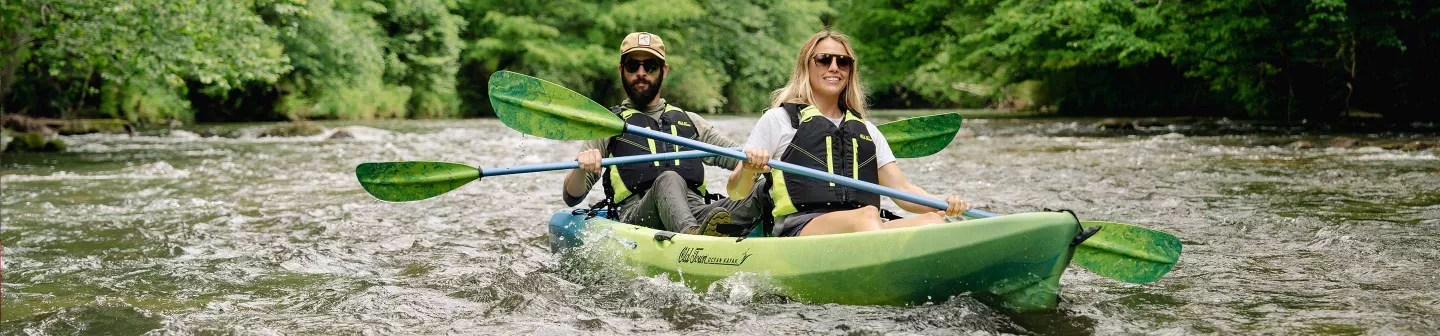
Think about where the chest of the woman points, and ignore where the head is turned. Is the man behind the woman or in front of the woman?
behind

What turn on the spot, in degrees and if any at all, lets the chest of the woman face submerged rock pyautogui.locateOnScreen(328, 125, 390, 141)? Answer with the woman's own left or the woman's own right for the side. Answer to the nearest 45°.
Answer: approximately 180°

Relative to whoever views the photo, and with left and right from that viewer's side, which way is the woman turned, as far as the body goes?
facing the viewer and to the right of the viewer

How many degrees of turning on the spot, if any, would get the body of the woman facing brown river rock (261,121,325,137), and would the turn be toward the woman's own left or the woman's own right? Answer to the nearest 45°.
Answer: approximately 180°

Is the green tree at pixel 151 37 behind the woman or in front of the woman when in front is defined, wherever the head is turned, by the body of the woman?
behind

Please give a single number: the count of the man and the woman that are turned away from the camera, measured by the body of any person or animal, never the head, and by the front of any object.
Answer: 0

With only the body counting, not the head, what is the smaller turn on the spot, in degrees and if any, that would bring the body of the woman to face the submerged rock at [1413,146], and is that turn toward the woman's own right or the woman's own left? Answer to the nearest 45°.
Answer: approximately 90° to the woman's own left

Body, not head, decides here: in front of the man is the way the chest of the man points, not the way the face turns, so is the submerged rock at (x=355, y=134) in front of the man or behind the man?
behind

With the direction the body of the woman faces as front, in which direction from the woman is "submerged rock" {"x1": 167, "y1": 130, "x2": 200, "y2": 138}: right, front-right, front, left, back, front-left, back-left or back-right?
back
